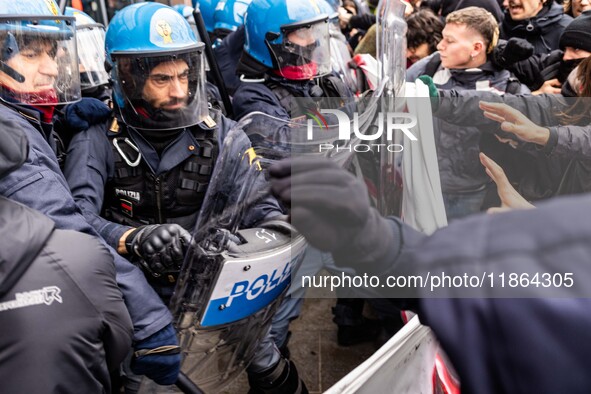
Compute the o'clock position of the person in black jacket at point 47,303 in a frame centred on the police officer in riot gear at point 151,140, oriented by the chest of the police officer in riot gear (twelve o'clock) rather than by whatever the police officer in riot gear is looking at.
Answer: The person in black jacket is roughly at 2 o'clock from the police officer in riot gear.

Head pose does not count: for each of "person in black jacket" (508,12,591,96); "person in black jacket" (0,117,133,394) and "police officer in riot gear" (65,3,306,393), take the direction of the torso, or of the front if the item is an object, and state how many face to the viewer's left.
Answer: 1

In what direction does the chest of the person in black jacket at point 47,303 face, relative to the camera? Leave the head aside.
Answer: away from the camera

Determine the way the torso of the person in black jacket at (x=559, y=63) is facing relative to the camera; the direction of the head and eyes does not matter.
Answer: to the viewer's left

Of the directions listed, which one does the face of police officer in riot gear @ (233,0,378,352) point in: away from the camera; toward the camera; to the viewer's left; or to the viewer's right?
to the viewer's right

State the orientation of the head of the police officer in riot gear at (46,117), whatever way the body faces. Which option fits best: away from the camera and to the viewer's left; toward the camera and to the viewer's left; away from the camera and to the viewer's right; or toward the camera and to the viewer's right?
toward the camera and to the viewer's right

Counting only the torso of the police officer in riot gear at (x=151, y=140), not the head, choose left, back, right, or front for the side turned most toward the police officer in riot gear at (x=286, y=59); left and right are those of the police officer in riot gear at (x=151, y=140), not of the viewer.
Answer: left

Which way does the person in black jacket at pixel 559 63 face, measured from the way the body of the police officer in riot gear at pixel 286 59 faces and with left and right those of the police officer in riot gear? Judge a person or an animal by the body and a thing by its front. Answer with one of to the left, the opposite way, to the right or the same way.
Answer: the opposite way

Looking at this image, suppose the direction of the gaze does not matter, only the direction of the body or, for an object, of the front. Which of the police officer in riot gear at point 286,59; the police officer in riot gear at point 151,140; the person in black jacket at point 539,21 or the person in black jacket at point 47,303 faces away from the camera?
the person in black jacket at point 47,303

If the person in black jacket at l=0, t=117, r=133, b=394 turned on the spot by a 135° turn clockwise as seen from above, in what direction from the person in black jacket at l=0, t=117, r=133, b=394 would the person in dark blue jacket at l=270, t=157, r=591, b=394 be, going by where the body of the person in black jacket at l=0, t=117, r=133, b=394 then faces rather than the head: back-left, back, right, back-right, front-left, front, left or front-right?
front

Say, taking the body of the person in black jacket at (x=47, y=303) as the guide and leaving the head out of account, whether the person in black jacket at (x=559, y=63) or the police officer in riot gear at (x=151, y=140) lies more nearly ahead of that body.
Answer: the police officer in riot gear

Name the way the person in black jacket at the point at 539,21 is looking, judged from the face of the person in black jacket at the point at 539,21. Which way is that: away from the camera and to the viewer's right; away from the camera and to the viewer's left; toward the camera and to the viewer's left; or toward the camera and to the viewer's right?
toward the camera and to the viewer's left

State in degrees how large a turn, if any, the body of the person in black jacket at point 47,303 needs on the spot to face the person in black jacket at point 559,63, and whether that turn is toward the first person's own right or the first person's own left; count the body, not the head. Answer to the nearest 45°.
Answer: approximately 90° to the first person's own right

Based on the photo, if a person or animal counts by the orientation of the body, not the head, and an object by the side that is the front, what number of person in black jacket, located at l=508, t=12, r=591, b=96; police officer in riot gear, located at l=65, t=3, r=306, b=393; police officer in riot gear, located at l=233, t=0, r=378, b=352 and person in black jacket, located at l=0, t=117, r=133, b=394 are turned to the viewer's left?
1

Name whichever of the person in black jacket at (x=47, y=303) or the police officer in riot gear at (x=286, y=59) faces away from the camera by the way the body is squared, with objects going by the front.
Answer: the person in black jacket
